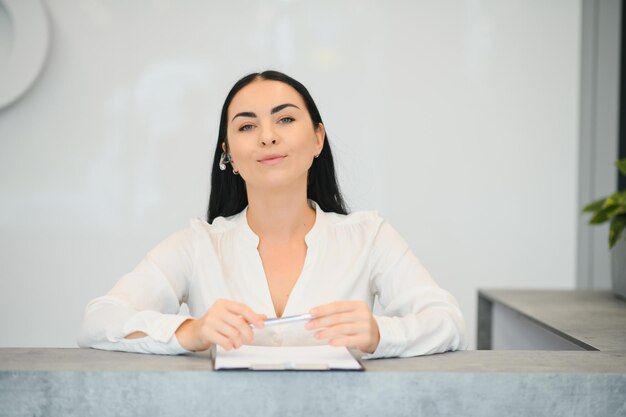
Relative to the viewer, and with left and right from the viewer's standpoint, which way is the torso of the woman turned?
facing the viewer

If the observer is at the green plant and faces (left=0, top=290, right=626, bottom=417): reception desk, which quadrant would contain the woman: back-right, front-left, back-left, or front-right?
front-right

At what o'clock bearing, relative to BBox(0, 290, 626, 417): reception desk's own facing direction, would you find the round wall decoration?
The round wall decoration is roughly at 5 o'clock from the reception desk.

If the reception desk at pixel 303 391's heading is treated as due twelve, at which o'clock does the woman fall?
The woman is roughly at 6 o'clock from the reception desk.

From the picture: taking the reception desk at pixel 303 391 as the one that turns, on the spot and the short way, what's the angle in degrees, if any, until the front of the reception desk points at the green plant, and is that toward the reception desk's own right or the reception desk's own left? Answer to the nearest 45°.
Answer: approximately 135° to the reception desk's own left

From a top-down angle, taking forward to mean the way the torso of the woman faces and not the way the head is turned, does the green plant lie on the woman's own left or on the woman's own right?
on the woman's own left

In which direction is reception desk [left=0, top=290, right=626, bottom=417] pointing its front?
toward the camera

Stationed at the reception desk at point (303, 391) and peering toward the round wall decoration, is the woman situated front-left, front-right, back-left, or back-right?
front-right

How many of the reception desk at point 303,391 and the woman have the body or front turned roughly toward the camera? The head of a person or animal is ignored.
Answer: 2

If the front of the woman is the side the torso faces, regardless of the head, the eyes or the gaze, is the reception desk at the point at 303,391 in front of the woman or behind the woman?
in front

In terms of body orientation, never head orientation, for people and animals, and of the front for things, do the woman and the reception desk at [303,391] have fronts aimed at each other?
no

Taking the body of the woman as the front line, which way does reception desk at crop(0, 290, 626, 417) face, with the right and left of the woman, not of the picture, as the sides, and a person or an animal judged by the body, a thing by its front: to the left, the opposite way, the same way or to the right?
the same way

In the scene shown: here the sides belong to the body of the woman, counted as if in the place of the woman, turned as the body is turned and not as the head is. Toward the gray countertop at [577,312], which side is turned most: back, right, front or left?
left

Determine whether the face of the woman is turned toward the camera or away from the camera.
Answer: toward the camera
